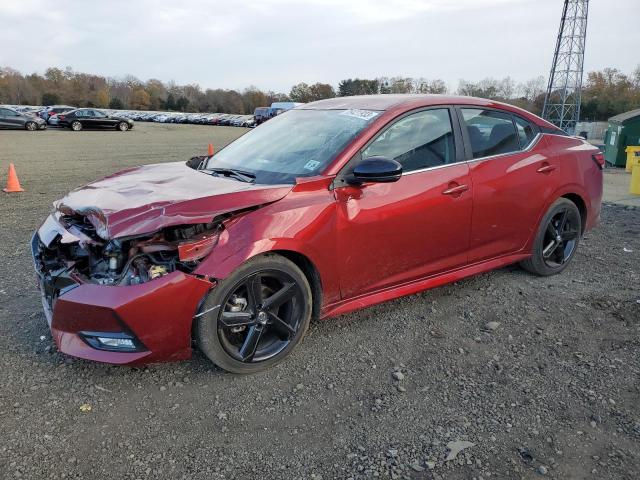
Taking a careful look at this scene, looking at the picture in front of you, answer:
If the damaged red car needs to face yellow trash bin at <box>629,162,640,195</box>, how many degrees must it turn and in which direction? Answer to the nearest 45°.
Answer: approximately 180°

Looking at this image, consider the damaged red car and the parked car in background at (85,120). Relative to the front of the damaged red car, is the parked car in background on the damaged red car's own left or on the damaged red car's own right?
on the damaged red car's own right

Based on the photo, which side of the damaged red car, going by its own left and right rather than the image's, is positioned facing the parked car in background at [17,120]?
right

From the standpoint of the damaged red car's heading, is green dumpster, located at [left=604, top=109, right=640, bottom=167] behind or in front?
behind

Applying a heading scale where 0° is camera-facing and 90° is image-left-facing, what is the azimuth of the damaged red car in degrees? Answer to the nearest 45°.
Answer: approximately 45°
